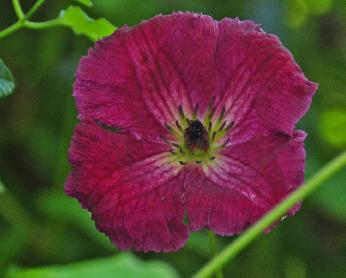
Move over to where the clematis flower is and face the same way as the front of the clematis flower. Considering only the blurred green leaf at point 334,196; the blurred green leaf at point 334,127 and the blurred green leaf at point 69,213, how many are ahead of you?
0

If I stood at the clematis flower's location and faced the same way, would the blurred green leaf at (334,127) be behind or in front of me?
behind

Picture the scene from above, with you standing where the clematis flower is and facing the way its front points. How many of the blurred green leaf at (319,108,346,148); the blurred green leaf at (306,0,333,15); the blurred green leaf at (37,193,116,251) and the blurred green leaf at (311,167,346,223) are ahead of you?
0

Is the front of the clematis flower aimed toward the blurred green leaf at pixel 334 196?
no

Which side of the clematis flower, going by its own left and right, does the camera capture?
front

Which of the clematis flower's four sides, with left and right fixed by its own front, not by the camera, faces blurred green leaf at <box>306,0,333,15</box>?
back
